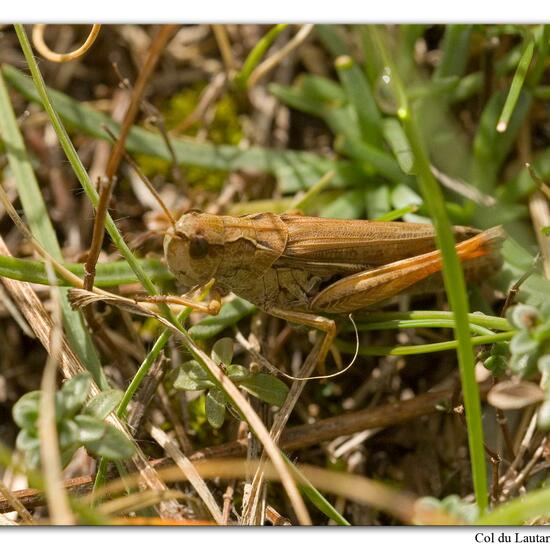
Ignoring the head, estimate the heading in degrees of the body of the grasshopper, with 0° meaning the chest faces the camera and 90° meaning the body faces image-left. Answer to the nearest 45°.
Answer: approximately 90°

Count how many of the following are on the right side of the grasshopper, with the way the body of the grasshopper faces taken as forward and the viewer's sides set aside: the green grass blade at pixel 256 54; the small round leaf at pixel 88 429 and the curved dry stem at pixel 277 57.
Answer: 2

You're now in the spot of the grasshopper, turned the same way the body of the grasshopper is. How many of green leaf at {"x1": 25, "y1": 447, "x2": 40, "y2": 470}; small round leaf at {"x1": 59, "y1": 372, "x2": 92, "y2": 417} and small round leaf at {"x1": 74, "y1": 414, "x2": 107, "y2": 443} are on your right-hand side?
0

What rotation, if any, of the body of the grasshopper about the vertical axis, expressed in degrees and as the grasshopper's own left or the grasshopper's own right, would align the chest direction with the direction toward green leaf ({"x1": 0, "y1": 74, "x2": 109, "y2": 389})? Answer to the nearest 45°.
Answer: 0° — it already faces it

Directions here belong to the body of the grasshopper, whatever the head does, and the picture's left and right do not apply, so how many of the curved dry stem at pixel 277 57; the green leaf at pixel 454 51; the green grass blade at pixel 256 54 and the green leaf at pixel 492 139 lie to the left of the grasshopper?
0

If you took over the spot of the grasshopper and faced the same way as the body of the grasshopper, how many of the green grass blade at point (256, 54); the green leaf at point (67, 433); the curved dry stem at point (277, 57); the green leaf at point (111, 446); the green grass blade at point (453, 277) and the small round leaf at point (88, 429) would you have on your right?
2

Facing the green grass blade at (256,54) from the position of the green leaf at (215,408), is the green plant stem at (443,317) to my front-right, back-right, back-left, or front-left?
front-right

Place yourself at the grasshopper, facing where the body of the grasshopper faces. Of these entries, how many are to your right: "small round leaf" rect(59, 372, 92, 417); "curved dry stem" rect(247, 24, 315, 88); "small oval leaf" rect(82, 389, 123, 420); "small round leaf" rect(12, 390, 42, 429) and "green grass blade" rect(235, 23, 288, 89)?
2

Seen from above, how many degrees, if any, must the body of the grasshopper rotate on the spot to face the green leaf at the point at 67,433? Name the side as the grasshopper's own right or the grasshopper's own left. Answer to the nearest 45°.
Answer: approximately 45° to the grasshopper's own left

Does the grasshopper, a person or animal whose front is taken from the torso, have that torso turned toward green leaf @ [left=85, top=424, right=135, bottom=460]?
no

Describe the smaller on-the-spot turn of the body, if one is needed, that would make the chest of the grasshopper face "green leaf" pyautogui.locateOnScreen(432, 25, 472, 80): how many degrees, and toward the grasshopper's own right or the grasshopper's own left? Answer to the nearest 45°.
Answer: approximately 135° to the grasshopper's own right

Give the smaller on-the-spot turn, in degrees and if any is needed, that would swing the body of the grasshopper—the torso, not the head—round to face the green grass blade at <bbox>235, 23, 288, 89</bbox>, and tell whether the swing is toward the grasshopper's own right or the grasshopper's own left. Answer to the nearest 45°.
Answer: approximately 90° to the grasshopper's own right

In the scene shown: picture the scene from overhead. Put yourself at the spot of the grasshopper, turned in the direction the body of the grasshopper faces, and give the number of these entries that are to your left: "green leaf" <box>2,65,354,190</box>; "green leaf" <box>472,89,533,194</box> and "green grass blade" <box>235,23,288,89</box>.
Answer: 0
